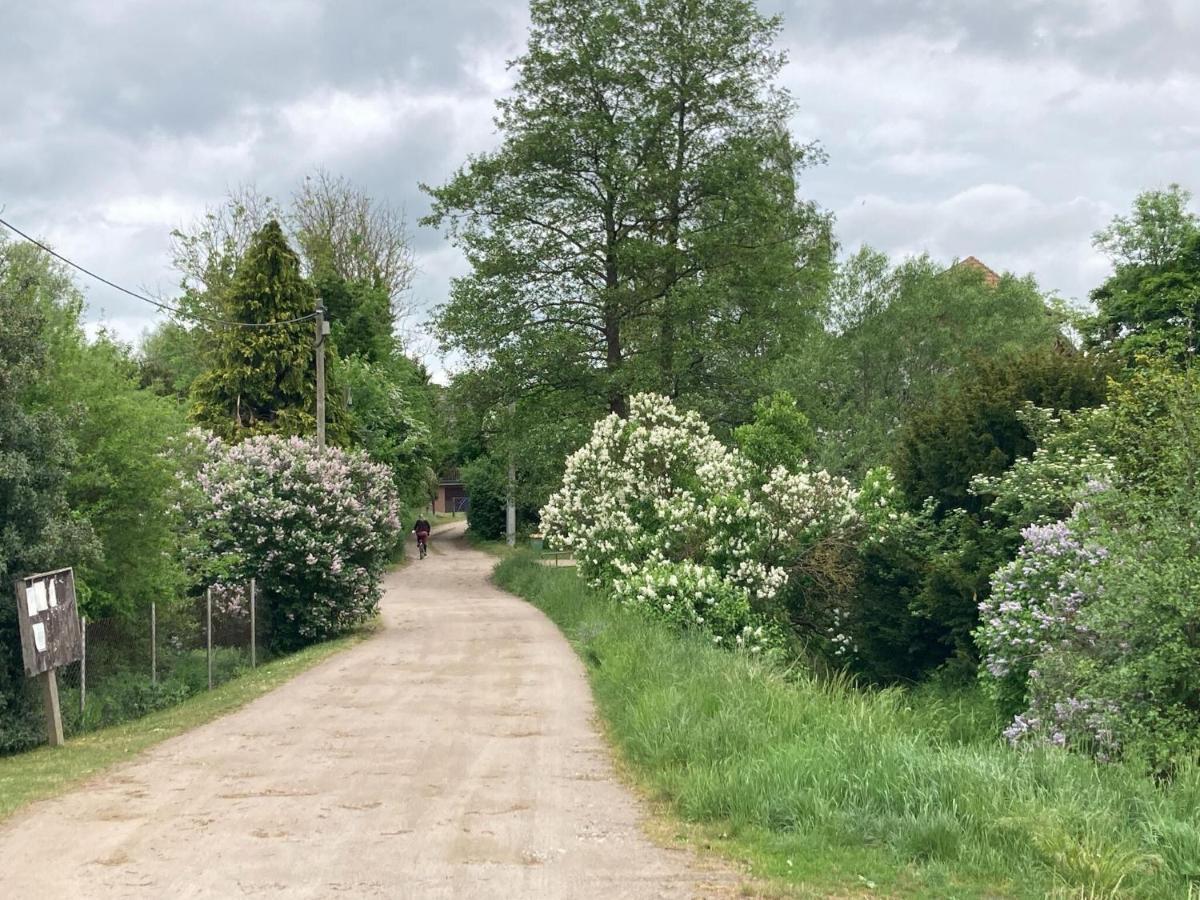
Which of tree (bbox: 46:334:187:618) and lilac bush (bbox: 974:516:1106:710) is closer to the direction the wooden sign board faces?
the lilac bush

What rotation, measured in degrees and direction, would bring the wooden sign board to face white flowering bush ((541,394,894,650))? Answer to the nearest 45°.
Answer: approximately 90° to its left

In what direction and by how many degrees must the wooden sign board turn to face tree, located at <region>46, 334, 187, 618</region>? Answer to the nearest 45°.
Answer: approximately 135° to its left

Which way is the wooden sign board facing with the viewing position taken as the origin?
facing the viewer and to the right of the viewer

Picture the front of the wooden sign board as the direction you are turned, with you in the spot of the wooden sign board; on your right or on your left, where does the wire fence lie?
on your left

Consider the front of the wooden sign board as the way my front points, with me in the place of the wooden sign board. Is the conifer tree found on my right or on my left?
on my left

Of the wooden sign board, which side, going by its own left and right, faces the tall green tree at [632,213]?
left
